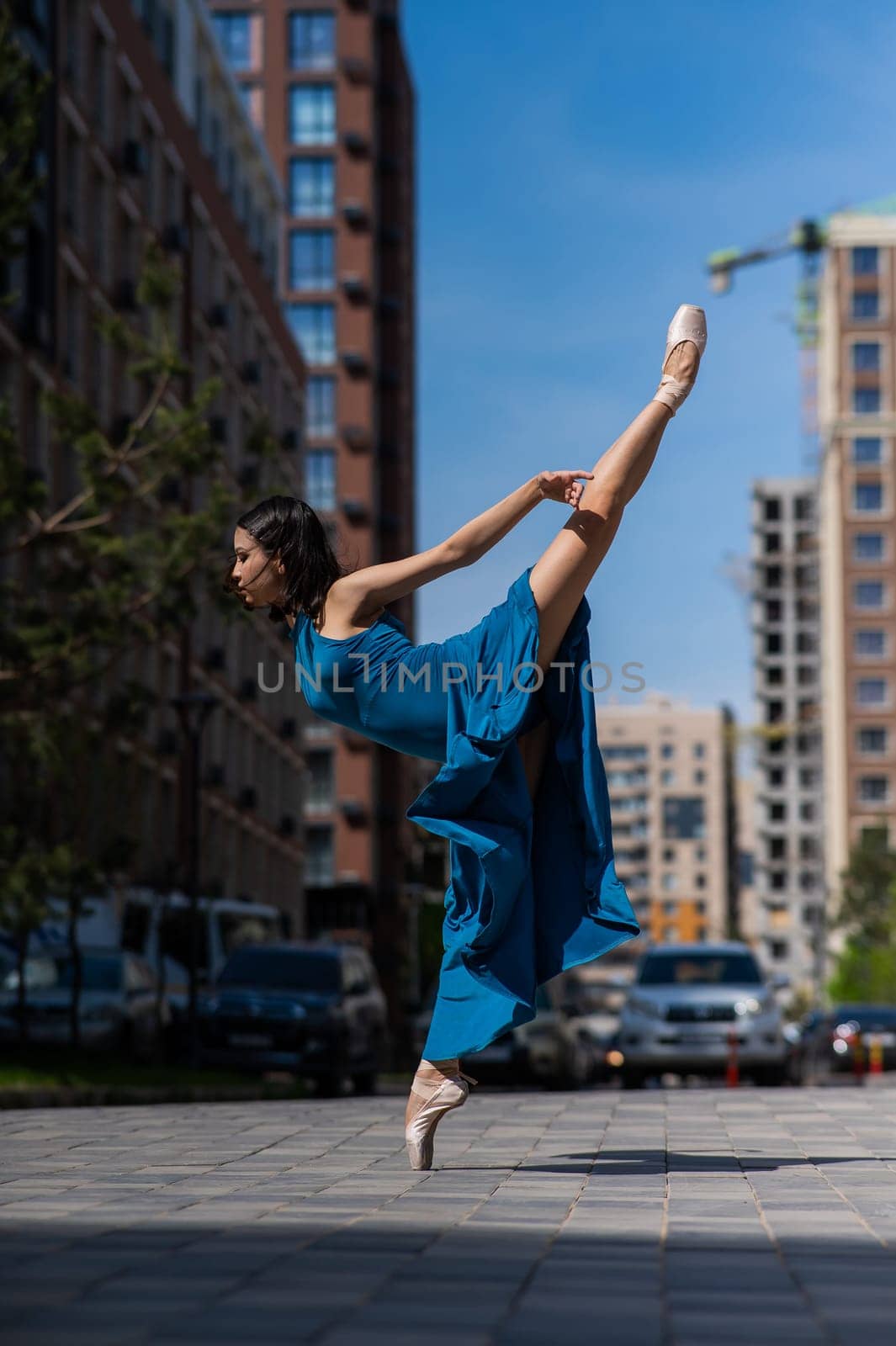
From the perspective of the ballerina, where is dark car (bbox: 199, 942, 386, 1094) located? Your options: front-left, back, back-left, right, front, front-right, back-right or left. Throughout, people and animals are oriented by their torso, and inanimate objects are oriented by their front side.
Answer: right

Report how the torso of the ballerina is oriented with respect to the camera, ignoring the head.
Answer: to the viewer's left

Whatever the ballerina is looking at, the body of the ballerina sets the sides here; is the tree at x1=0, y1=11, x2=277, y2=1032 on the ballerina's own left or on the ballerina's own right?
on the ballerina's own right

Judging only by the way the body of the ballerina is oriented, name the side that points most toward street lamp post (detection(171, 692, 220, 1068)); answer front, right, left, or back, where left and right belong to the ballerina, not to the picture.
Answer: right

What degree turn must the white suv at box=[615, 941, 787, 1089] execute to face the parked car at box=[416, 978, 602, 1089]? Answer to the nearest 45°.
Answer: approximately 135° to its right

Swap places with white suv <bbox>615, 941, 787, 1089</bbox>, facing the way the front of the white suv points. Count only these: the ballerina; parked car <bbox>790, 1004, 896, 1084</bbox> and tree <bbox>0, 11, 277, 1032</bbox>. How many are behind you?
1

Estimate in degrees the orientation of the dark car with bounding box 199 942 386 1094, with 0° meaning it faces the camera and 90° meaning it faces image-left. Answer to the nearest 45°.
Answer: approximately 45°

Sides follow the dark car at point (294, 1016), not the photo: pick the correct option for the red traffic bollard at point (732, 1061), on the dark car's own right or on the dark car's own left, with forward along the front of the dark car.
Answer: on the dark car's own left

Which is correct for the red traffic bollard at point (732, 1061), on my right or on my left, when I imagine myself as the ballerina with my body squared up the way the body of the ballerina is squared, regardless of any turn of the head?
on my right

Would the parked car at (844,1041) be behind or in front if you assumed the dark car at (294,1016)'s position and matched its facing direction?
behind

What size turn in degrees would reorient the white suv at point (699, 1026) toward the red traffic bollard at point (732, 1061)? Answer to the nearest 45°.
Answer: approximately 45° to its left

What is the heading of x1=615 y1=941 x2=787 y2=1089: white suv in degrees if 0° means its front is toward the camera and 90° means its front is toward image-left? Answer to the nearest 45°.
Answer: approximately 0°

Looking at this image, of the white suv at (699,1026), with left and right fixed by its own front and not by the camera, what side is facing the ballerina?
front

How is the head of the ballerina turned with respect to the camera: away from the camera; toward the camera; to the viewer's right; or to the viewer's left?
to the viewer's left
